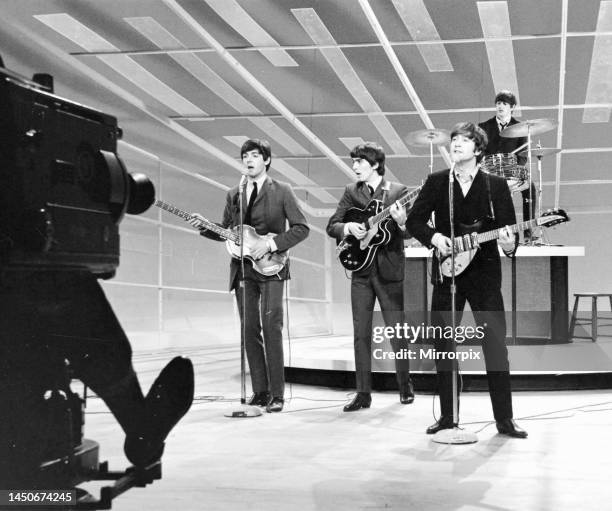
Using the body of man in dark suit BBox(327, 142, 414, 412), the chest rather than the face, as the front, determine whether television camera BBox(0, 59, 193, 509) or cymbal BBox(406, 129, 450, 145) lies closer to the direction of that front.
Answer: the television camera

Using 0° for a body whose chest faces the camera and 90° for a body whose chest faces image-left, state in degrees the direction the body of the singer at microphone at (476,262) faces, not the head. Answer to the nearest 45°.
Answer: approximately 0°

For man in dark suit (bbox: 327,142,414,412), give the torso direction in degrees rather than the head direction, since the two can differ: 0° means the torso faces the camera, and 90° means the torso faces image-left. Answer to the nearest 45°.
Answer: approximately 0°

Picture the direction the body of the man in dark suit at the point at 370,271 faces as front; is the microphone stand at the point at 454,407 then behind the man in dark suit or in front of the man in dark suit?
in front

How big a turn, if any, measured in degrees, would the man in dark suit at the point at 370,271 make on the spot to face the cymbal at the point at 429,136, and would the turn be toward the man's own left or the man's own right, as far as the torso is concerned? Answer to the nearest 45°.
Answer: approximately 180°

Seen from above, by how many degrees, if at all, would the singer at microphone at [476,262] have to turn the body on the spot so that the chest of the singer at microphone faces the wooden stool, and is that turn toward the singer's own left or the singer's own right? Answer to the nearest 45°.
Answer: approximately 180°

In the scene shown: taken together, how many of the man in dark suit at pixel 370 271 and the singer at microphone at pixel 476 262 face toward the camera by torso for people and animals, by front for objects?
2

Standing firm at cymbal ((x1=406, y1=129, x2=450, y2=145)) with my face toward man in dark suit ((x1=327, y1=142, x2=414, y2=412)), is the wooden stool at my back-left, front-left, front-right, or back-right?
back-left

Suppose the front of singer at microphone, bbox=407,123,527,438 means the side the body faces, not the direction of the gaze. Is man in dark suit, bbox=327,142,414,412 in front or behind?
behind

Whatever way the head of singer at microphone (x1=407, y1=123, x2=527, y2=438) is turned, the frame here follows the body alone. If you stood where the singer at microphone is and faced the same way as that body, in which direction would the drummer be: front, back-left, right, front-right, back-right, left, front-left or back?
back

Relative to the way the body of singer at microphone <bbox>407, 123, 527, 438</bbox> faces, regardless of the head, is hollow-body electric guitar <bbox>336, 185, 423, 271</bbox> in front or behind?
behind
